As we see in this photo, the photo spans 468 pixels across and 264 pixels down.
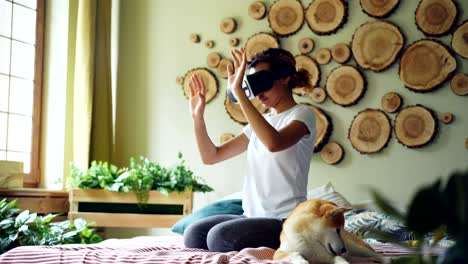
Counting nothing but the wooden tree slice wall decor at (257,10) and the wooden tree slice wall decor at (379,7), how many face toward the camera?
2

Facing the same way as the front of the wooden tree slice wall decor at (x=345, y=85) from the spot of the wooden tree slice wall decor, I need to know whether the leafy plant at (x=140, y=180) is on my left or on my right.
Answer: on my right

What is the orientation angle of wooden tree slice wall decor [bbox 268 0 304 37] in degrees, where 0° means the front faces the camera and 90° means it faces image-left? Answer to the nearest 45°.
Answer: approximately 0°
